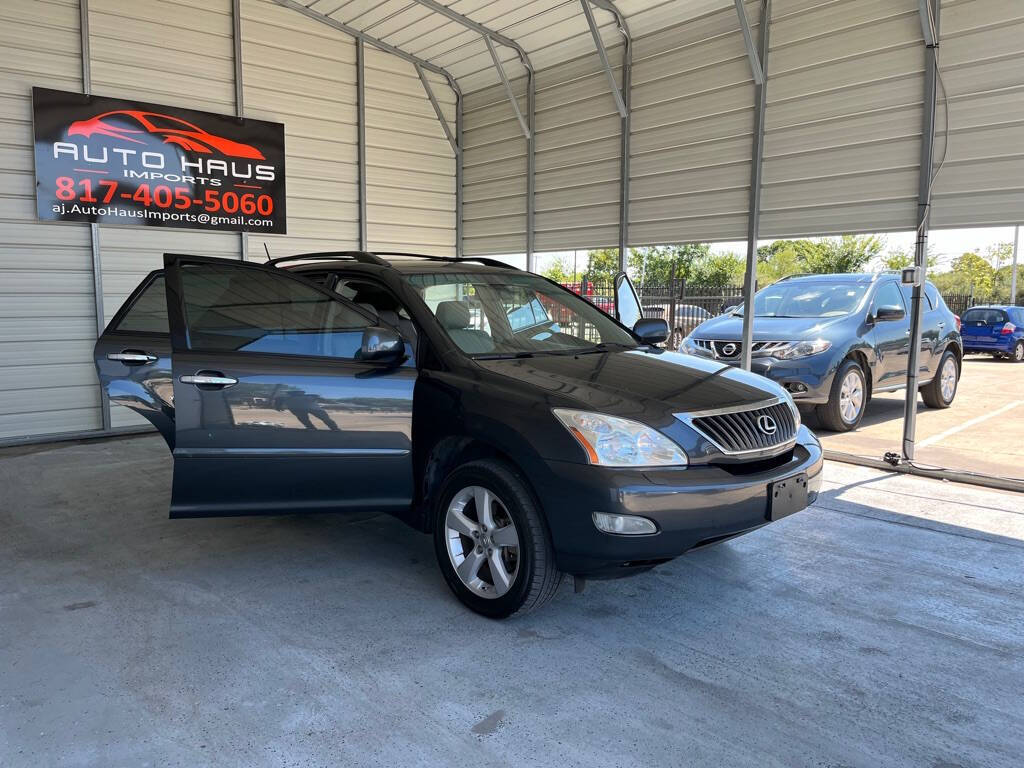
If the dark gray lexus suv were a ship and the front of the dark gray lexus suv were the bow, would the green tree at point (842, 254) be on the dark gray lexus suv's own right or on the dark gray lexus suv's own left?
on the dark gray lexus suv's own left

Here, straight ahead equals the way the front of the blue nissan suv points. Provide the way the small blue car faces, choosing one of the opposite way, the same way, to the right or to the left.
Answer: the opposite way

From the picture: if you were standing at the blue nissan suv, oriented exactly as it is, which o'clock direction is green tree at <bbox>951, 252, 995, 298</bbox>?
The green tree is roughly at 5 o'clock from the blue nissan suv.

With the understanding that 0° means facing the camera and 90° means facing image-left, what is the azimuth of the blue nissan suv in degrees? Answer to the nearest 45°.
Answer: approximately 45°

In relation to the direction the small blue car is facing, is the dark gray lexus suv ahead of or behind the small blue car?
behind

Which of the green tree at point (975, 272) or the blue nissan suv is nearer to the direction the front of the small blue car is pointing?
the green tree

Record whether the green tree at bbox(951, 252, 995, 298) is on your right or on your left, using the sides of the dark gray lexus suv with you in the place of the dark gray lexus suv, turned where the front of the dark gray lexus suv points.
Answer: on your left

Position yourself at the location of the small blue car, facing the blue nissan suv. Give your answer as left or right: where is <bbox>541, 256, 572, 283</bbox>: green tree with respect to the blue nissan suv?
right

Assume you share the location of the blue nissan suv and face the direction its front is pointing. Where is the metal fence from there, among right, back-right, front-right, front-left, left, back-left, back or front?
right

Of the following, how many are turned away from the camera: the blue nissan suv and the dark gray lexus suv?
0

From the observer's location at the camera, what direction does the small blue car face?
facing away from the viewer and to the right of the viewer

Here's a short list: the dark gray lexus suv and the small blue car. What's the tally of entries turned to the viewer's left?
0

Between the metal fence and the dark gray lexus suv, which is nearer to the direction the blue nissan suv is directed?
the dark gray lexus suv

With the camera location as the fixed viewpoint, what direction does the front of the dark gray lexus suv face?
facing the viewer and to the right of the viewer

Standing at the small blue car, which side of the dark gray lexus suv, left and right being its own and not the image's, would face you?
left

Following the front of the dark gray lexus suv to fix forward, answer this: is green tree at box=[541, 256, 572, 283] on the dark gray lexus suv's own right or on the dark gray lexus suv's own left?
on the dark gray lexus suv's own left
